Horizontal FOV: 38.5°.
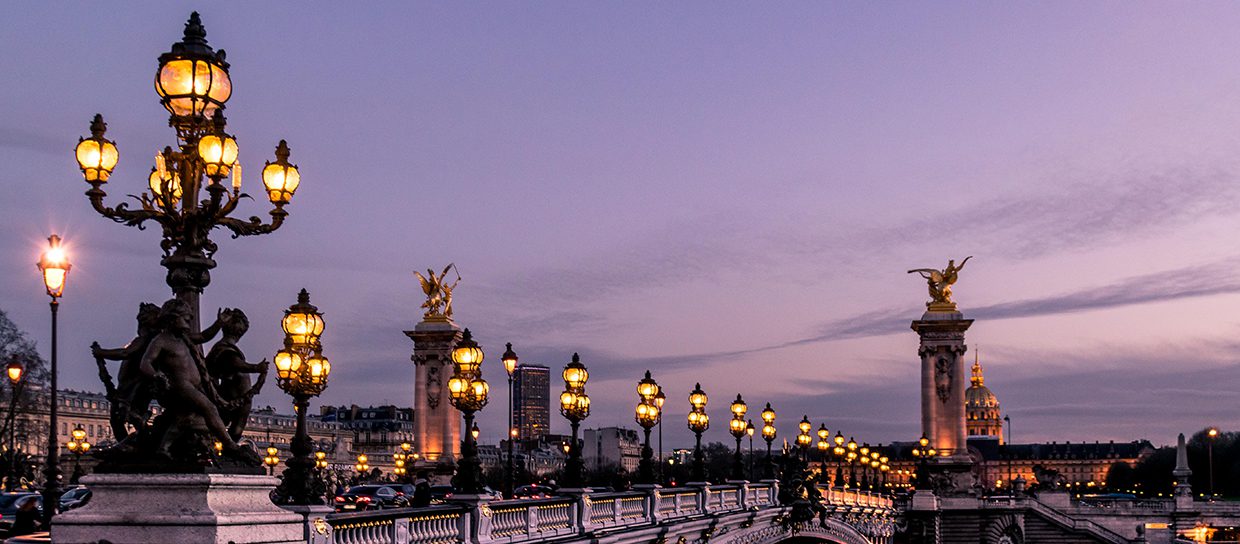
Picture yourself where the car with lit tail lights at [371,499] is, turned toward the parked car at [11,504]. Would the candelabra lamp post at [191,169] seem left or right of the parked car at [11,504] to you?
left

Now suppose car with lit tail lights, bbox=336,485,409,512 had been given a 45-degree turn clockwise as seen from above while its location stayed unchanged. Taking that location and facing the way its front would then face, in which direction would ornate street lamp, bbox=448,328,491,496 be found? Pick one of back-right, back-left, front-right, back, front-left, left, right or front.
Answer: right

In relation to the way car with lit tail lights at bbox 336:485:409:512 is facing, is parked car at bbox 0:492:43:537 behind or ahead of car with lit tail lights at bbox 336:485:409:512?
behind

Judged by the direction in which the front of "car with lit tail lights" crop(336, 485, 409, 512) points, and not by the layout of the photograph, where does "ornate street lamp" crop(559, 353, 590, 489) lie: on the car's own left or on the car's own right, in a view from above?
on the car's own right

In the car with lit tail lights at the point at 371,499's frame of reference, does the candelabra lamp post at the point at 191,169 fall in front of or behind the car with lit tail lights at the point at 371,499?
behind
